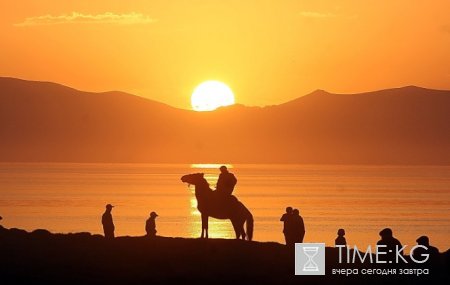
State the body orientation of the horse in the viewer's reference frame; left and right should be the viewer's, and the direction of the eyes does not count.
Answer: facing to the left of the viewer

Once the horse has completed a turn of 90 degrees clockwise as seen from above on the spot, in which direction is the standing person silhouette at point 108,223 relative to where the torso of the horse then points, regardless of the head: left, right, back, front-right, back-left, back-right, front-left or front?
front-left

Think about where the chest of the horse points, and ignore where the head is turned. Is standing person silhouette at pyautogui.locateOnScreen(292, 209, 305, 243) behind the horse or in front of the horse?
behind
